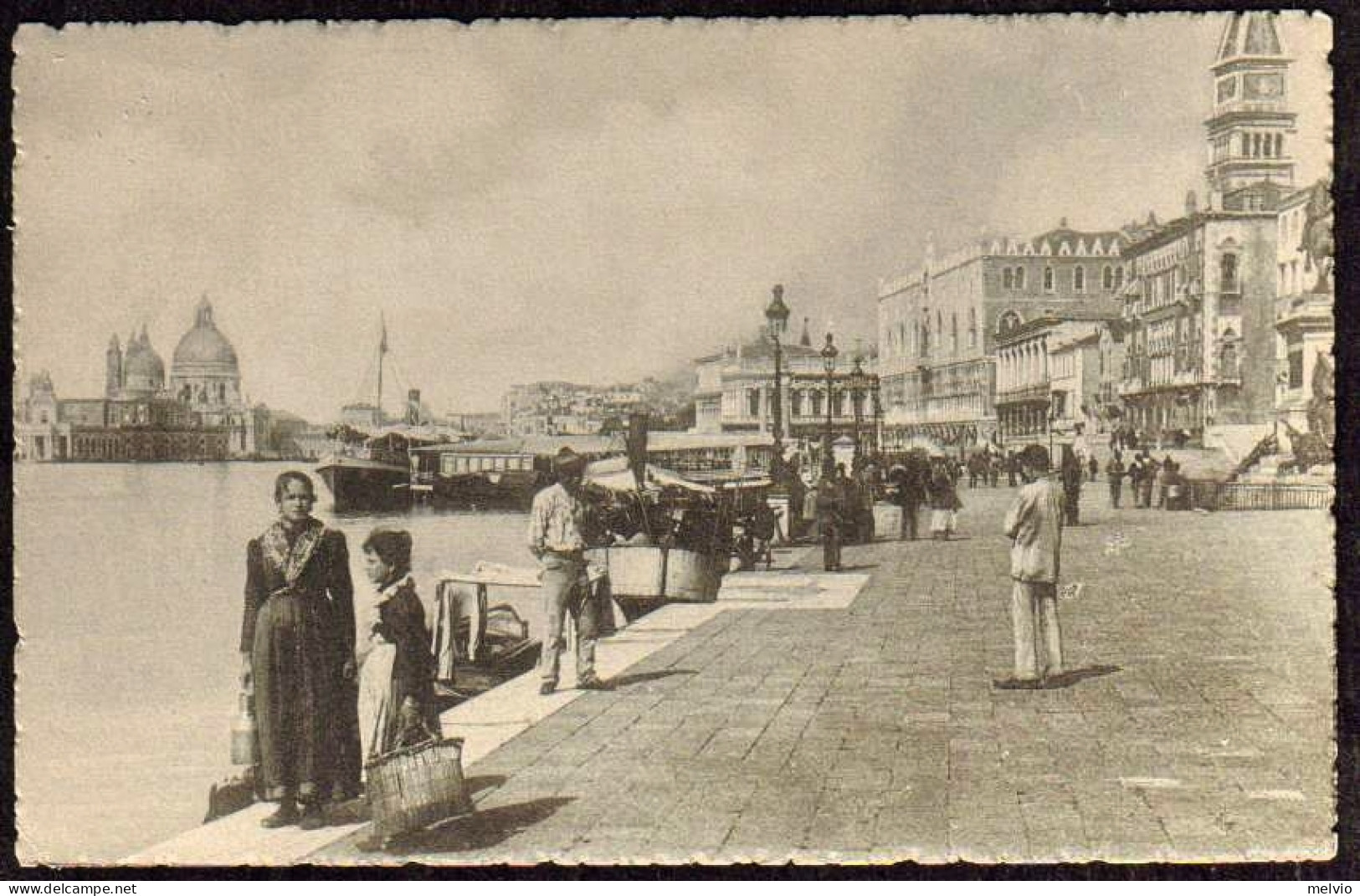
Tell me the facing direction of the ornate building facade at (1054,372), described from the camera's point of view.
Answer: facing the viewer and to the left of the viewer

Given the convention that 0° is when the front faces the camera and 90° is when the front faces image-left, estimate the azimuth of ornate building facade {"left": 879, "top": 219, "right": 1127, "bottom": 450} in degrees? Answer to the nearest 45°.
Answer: approximately 45°

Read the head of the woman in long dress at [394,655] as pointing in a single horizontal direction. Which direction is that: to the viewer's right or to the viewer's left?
to the viewer's left
